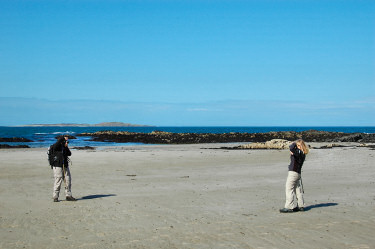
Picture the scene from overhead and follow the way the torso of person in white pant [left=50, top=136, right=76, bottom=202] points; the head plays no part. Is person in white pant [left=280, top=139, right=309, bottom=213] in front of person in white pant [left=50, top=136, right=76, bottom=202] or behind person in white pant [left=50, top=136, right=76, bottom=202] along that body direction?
in front

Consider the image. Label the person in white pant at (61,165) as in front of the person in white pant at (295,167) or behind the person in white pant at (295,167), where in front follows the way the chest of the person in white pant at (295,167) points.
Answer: in front

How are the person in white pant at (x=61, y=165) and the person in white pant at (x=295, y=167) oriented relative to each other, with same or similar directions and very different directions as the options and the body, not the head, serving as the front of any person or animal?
very different directions

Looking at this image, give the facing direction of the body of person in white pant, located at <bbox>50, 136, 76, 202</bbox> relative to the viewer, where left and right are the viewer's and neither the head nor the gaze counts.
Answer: facing the viewer and to the right of the viewer
